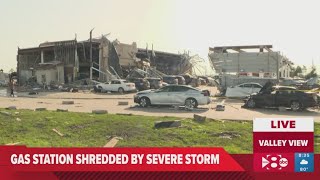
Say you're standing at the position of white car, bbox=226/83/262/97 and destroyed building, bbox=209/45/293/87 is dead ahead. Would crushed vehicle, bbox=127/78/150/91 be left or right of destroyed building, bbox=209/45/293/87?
left

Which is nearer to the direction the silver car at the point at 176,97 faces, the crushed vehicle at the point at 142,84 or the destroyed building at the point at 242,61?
the crushed vehicle

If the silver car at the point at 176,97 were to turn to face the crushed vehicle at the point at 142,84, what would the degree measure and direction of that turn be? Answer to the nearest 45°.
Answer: approximately 90° to its right

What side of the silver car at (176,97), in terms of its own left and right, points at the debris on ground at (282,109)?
back

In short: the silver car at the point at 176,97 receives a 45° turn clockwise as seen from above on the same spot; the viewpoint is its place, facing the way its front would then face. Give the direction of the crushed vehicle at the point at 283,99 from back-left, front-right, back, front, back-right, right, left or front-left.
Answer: back-right

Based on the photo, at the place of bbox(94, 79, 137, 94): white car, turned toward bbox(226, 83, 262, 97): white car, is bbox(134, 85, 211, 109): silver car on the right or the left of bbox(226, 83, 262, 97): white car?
right

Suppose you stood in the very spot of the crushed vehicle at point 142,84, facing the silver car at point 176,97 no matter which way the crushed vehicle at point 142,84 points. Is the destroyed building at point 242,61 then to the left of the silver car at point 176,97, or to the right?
left

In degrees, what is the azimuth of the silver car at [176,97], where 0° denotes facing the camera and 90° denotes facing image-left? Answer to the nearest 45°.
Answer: approximately 90°

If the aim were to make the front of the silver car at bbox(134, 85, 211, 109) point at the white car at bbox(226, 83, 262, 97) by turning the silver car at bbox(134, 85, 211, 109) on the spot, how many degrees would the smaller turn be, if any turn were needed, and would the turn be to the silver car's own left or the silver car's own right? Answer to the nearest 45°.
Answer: approximately 135° to the silver car's own right

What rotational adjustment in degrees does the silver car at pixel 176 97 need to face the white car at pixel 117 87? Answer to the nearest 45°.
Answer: approximately 90° to its right
